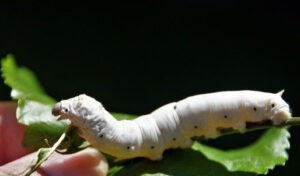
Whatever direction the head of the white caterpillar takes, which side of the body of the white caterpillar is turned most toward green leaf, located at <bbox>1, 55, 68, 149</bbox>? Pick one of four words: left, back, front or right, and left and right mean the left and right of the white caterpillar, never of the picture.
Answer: front

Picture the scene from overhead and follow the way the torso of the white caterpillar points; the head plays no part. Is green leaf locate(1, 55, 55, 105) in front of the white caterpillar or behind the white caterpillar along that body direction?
in front

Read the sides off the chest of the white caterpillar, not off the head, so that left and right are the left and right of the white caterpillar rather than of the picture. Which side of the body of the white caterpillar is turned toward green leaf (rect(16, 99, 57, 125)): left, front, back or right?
front

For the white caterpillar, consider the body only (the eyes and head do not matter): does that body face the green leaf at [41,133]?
yes

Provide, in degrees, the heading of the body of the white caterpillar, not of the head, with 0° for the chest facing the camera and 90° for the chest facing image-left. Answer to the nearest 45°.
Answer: approximately 90°
